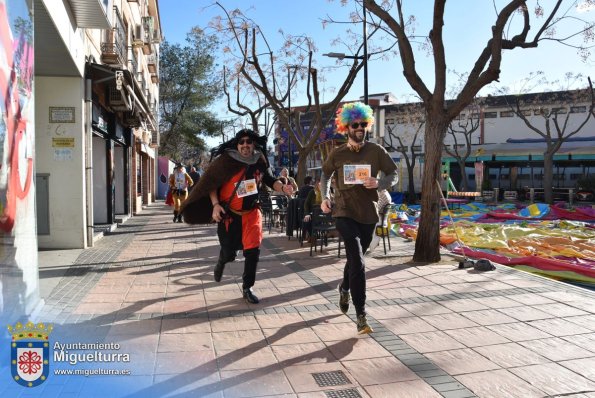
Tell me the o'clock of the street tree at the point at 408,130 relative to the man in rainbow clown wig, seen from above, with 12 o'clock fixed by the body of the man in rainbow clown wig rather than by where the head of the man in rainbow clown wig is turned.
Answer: The street tree is roughly at 6 o'clock from the man in rainbow clown wig.

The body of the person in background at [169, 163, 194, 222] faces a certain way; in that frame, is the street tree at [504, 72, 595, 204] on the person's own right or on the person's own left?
on the person's own left

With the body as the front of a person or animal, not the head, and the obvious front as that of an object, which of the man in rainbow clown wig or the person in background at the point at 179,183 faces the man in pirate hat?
the person in background

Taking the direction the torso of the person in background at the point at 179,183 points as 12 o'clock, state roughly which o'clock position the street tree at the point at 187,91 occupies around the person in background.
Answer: The street tree is roughly at 6 o'clock from the person in background.

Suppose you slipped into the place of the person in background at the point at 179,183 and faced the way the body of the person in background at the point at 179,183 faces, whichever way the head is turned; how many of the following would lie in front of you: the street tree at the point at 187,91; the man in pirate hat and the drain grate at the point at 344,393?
2

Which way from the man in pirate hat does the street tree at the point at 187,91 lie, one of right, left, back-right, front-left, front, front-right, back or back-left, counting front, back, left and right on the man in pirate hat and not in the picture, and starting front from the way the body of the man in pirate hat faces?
back-left

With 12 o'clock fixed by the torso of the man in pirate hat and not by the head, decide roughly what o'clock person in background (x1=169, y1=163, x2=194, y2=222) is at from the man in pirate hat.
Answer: The person in background is roughly at 7 o'clock from the man in pirate hat.

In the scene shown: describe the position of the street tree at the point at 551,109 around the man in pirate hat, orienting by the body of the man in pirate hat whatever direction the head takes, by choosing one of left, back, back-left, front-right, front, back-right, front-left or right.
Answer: left

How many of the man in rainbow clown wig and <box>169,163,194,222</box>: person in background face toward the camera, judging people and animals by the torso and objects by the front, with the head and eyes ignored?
2

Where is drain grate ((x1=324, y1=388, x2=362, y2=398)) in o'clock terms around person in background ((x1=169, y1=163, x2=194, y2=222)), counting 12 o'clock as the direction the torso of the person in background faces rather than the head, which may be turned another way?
The drain grate is roughly at 12 o'clock from the person in background.
